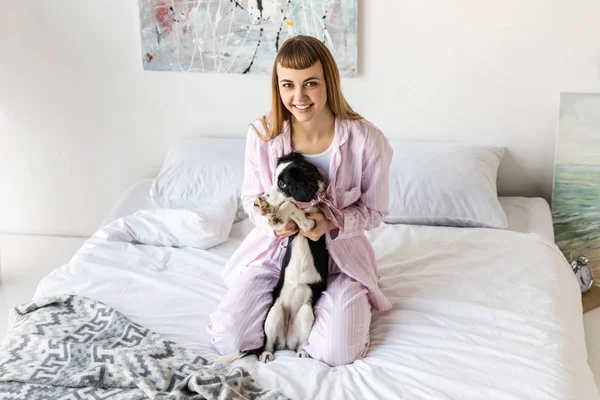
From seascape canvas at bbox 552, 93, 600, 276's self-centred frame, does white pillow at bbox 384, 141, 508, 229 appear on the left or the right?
on its right

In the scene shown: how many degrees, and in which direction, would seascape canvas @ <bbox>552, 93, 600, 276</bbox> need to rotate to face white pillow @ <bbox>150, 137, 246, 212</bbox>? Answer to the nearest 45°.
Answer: approximately 90° to its right

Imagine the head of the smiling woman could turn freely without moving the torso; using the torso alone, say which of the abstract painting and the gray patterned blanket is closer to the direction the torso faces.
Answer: the gray patterned blanket

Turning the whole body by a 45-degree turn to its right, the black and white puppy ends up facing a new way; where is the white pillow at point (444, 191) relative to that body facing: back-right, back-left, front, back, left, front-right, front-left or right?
back-right

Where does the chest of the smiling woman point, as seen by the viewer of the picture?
toward the camera

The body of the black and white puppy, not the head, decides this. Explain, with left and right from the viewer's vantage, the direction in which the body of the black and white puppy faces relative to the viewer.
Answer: facing the viewer and to the left of the viewer

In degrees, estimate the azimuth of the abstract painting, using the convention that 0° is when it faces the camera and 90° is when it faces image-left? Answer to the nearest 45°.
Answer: approximately 0°

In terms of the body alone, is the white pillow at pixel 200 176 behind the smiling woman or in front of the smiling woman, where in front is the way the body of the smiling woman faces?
behind

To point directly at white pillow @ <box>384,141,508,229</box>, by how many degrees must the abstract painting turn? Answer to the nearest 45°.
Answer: approximately 45° to its left

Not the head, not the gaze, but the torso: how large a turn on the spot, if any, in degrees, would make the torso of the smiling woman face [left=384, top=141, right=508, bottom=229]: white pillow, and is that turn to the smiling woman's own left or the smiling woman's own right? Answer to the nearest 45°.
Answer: approximately 135° to the smiling woman's own left

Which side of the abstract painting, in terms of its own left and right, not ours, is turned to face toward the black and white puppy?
front

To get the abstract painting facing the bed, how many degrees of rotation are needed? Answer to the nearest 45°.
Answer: approximately 45° to its left

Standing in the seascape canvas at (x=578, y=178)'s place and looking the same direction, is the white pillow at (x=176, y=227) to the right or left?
on its right
